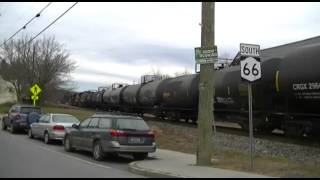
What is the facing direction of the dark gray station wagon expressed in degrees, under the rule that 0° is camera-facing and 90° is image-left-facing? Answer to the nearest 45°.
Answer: approximately 135°

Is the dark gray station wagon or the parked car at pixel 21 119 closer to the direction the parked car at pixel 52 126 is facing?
the parked car

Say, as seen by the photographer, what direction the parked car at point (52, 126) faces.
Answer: facing away from the viewer and to the left of the viewer

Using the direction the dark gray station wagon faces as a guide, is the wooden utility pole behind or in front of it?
behind

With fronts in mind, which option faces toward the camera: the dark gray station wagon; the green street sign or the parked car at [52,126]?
the green street sign

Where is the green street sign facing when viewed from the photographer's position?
facing the viewer

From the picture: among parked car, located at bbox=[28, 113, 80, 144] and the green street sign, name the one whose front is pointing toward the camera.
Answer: the green street sign

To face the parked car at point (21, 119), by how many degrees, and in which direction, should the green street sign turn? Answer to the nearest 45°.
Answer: approximately 135° to its right

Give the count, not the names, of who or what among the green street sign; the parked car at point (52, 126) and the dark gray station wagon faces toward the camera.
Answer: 1

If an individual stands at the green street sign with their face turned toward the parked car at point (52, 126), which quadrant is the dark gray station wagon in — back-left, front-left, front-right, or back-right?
front-left

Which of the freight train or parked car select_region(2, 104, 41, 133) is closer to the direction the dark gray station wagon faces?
the parked car

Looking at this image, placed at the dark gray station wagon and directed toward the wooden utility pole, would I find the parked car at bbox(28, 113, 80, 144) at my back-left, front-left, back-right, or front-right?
back-left

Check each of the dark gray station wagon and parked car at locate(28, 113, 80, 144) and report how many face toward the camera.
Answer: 0
